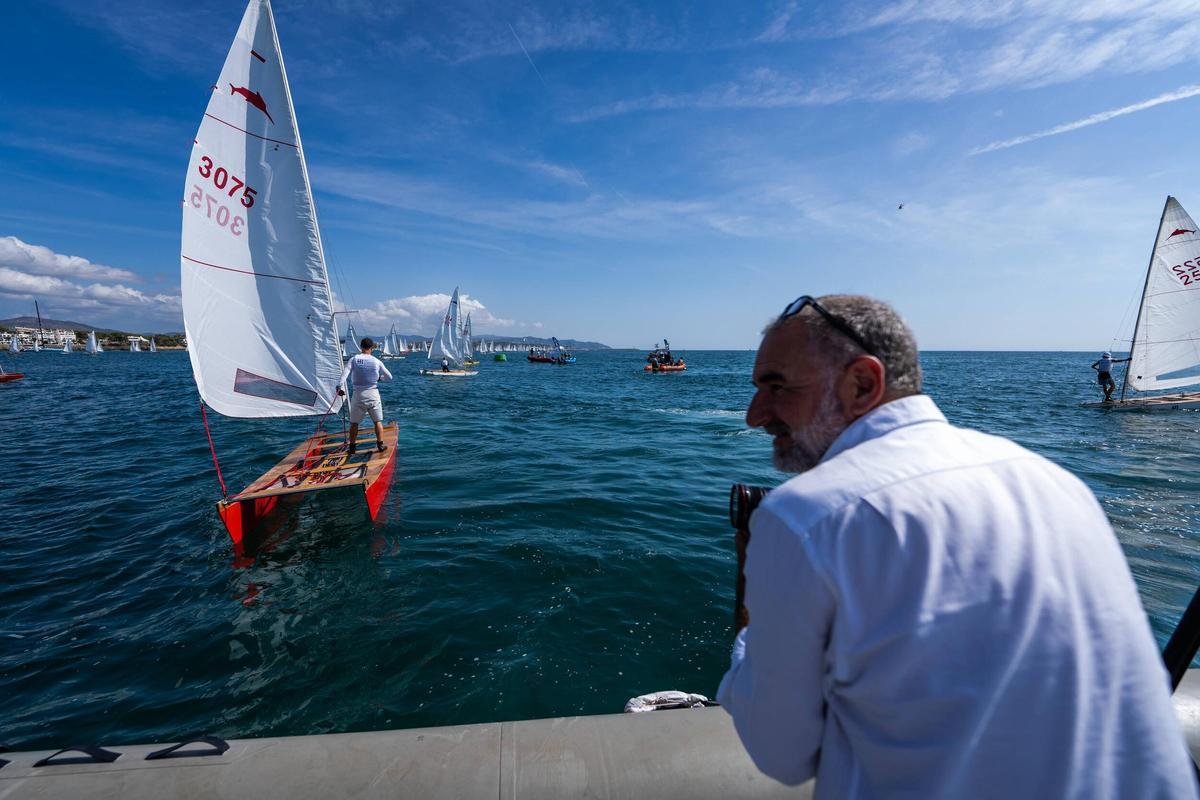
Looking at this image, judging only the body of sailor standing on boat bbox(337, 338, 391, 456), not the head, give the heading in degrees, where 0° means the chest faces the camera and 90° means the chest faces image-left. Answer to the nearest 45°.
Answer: approximately 180°

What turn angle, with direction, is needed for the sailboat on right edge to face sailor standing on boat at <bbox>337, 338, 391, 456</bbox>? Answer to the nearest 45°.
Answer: approximately 45° to its left

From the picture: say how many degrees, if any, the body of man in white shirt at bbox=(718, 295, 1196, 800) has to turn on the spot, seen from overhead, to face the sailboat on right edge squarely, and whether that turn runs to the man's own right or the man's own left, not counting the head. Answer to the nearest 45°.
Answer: approximately 45° to the man's own right

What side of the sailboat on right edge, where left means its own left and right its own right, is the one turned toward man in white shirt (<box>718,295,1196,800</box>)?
left

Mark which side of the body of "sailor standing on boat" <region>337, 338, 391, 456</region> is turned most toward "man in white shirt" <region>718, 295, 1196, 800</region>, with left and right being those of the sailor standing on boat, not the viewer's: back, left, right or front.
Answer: back

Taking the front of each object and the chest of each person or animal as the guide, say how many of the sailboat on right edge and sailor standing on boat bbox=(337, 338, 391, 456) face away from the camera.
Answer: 1

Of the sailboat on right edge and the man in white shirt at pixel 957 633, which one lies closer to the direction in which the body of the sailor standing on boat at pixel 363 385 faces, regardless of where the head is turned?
the sailboat on right edge

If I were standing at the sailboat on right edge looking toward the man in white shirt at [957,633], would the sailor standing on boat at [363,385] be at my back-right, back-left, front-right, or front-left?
front-right

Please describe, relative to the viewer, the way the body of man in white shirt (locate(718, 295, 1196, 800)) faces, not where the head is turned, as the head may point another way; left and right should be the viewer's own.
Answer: facing away from the viewer and to the left of the viewer

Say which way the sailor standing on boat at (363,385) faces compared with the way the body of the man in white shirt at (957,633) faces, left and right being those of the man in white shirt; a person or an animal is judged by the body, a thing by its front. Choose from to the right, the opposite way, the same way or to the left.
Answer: the same way

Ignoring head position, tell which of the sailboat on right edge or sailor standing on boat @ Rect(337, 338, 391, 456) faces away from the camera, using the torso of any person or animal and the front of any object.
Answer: the sailor standing on boat

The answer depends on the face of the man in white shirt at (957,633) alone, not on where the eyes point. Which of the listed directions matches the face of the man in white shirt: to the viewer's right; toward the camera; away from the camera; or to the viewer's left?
to the viewer's left

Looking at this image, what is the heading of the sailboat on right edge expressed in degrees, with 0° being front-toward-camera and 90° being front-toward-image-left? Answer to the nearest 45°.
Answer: approximately 90°
